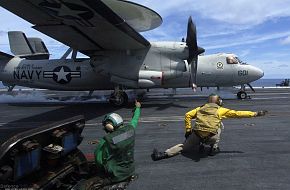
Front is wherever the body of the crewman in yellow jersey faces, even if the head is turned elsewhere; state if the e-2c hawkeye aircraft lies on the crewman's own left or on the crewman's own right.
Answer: on the crewman's own left

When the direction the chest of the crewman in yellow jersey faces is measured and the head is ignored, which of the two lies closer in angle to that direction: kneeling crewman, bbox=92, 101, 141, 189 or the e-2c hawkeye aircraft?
the e-2c hawkeye aircraft

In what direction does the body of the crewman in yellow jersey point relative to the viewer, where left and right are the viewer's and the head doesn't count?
facing away from the viewer and to the right of the viewer

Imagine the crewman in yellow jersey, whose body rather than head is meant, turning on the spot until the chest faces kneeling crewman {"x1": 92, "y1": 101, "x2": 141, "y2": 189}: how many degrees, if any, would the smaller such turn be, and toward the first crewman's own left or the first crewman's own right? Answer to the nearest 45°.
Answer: approximately 180°

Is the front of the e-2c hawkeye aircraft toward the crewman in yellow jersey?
no

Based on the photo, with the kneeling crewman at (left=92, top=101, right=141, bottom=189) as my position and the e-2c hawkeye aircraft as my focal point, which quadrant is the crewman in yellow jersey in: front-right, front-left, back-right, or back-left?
front-right

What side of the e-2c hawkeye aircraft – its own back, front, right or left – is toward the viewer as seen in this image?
right

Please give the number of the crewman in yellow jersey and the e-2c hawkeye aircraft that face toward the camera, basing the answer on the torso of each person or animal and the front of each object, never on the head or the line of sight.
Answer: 0

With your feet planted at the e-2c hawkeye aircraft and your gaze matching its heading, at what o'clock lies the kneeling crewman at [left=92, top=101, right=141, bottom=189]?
The kneeling crewman is roughly at 3 o'clock from the e-2c hawkeye aircraft.
